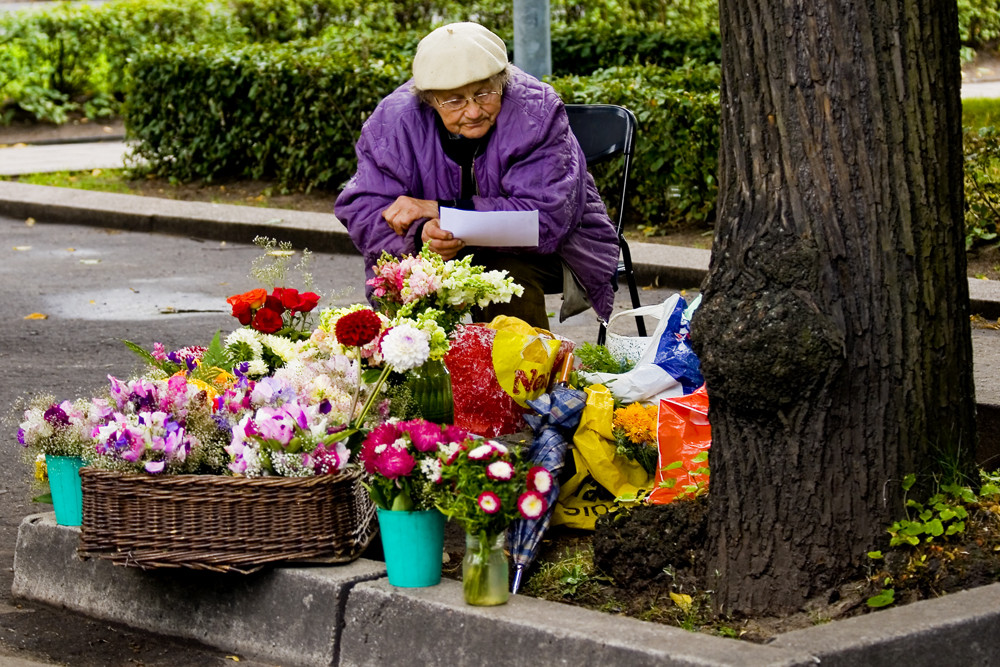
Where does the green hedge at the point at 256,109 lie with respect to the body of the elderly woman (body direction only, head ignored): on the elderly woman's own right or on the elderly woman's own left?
on the elderly woman's own right

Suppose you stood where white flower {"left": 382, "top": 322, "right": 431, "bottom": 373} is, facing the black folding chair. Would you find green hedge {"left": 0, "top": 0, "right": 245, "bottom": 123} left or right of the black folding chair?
left

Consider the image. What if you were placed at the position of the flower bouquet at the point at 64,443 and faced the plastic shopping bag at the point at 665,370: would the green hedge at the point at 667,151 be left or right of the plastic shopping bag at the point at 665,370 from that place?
left

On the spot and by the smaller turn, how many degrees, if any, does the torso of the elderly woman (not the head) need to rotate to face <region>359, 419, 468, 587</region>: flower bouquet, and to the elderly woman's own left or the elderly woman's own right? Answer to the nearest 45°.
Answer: approximately 45° to the elderly woman's own left

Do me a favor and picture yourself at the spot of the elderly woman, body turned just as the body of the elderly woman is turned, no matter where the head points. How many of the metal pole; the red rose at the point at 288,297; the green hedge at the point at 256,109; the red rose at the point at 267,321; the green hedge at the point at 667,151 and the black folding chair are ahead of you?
2

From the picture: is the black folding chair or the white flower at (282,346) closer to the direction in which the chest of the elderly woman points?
the white flower

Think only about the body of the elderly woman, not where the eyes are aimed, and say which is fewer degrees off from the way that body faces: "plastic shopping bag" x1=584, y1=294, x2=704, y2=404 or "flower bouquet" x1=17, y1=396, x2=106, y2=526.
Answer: the flower bouquet

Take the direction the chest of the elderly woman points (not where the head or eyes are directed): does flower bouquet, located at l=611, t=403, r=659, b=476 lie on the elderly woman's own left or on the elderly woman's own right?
on the elderly woman's own left

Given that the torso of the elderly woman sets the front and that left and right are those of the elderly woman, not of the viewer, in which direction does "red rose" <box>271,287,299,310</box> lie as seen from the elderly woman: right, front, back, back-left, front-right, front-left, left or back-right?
front

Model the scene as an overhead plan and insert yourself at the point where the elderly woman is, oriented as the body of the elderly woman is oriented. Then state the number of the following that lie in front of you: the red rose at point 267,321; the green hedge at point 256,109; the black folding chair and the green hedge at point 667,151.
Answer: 1

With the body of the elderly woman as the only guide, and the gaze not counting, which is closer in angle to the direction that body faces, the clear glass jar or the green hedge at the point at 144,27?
the clear glass jar

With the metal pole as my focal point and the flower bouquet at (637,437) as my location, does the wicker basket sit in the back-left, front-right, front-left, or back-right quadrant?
back-left

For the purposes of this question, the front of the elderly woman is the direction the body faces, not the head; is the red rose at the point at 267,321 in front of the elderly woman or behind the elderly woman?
in front

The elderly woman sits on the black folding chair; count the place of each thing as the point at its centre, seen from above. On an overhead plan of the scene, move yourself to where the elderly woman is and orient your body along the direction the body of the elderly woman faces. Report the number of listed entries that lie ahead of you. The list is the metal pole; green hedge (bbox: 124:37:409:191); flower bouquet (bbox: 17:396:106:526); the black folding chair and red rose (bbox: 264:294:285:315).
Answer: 2

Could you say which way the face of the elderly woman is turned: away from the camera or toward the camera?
toward the camera

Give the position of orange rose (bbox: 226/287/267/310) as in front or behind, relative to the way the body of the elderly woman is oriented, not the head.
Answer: in front

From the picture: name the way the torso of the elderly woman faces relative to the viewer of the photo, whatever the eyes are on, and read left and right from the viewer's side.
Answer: facing the viewer and to the left of the viewer

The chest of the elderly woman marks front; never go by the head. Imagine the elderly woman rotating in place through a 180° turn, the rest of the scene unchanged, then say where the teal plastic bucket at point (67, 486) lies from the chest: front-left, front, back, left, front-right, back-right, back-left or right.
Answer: back

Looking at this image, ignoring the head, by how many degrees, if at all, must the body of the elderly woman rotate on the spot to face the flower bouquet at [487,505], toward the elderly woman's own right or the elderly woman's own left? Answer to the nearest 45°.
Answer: approximately 45° to the elderly woman's own left

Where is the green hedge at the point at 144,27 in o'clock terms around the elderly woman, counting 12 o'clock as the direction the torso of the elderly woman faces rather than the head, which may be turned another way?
The green hedge is roughly at 4 o'clock from the elderly woman.

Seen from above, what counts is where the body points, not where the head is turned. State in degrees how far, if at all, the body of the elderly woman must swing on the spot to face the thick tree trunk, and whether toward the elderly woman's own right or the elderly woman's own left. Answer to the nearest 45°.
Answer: approximately 90° to the elderly woman's own left

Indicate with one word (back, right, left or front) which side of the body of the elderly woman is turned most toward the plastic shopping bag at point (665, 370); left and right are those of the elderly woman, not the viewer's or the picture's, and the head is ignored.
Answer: left

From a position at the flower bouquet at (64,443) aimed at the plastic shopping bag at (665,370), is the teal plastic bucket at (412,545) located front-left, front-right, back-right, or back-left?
front-right
